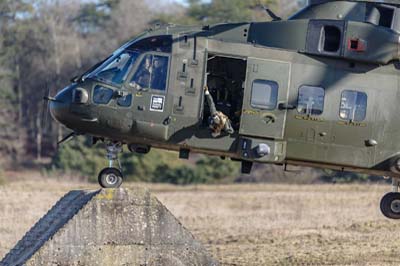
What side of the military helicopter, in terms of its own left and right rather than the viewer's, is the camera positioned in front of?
left

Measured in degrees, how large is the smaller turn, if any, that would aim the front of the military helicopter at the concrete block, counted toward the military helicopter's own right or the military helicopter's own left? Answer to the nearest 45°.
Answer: approximately 45° to the military helicopter's own left
